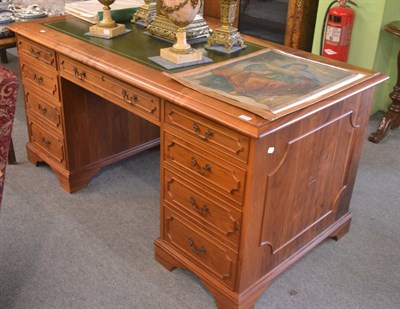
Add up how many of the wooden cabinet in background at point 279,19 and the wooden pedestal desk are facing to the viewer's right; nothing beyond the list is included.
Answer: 0

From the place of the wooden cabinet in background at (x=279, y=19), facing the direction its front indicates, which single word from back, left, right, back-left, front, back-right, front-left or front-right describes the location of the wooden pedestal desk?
front-left

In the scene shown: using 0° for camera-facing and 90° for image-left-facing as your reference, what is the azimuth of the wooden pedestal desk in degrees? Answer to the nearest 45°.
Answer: approximately 45°

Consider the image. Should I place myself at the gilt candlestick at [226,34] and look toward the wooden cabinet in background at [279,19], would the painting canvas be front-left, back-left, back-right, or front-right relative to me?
back-right

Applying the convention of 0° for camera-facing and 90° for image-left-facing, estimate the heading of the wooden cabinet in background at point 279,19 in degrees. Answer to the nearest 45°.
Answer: approximately 45°

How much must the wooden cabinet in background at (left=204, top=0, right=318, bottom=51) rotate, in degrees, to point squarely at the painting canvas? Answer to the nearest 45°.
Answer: approximately 45° to its left

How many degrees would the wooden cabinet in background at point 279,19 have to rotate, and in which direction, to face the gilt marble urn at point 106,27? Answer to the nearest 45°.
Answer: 0° — it already faces it
